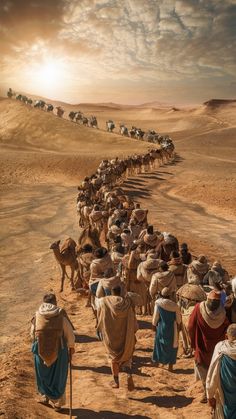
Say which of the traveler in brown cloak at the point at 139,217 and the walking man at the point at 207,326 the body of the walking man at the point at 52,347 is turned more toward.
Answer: the traveler in brown cloak

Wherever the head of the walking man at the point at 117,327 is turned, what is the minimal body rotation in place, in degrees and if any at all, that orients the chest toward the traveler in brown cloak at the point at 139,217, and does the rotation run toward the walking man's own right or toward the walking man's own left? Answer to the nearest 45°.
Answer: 0° — they already face them

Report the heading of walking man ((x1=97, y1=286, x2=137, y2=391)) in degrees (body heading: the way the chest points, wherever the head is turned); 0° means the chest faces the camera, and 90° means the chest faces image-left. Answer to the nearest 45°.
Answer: approximately 180°

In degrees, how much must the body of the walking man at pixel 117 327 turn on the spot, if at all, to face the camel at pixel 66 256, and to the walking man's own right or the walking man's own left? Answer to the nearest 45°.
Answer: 0° — they already face it

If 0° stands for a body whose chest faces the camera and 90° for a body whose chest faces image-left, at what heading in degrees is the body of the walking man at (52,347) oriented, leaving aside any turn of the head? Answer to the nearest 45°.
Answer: approximately 180°

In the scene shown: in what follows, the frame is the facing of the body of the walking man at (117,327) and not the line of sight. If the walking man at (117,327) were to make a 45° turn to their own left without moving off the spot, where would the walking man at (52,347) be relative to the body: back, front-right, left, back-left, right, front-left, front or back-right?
left

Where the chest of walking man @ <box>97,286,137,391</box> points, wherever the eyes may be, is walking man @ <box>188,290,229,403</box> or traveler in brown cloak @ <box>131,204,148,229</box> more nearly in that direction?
the traveler in brown cloak

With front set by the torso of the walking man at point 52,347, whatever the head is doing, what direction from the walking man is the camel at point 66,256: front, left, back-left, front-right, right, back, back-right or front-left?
front

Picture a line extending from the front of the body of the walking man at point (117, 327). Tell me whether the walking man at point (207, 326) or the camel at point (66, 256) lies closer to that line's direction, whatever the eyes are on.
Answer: the camel

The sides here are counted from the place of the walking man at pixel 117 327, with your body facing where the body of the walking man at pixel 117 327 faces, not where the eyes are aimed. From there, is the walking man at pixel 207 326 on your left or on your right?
on your right

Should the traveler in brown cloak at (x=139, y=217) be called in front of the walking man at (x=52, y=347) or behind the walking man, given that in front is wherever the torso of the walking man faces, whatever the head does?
in front

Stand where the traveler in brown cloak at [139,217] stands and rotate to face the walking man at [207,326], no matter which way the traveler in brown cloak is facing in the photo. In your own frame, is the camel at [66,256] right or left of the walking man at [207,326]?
right
